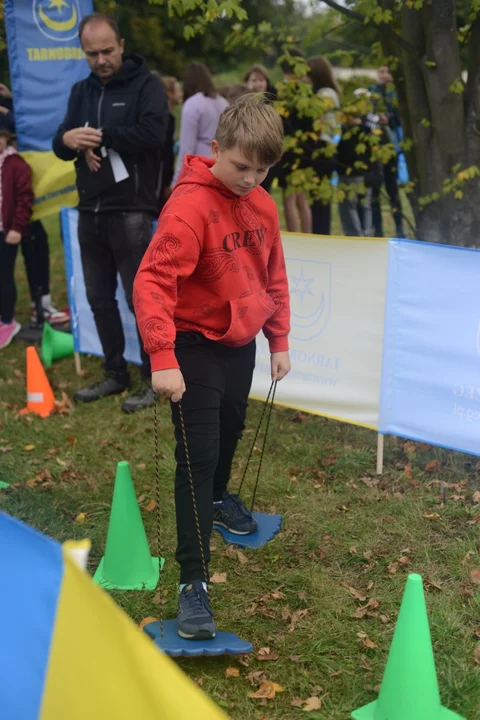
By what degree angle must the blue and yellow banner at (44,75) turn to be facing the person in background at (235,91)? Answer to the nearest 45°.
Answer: approximately 135° to its left

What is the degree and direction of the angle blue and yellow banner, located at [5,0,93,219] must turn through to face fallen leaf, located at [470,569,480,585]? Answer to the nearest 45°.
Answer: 0° — it already faces it

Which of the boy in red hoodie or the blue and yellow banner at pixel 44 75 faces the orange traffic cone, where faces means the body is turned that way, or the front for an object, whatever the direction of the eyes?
the blue and yellow banner

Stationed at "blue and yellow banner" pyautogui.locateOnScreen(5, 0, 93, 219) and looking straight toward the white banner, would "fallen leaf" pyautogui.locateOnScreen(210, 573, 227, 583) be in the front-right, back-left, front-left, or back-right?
front-right

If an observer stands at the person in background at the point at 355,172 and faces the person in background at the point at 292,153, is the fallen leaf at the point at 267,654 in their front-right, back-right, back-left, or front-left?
front-left

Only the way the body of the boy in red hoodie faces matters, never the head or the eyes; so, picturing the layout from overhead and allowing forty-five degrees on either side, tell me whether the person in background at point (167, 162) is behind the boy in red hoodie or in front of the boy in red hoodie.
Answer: behind

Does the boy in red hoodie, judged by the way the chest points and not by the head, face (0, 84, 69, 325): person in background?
no

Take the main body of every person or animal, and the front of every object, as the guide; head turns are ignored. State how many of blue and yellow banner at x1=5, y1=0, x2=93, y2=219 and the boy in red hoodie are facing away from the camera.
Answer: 0

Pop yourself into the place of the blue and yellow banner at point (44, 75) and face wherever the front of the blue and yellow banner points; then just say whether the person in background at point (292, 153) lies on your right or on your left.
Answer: on your left

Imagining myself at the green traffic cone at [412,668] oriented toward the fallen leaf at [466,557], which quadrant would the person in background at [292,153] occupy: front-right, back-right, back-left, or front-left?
front-left

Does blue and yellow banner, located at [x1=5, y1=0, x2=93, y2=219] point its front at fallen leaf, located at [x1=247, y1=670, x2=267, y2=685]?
yes

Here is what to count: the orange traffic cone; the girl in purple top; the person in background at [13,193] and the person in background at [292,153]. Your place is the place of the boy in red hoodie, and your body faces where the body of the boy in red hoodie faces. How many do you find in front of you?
0

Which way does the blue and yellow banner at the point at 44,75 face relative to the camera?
toward the camera

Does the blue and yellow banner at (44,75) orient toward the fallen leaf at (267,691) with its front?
yes

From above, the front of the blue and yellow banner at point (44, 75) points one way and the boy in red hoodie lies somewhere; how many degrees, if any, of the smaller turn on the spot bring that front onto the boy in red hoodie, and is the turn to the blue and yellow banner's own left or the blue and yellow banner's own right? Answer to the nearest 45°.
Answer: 0° — it already faces them

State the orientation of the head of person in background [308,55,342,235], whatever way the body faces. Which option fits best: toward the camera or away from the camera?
away from the camera

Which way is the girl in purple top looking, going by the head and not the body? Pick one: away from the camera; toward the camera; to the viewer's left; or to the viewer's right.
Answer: away from the camera

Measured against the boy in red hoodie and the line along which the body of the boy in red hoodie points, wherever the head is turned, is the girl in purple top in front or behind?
behind

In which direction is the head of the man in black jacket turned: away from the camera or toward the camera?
toward the camera
